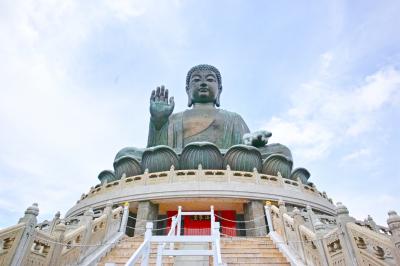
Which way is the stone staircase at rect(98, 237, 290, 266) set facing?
toward the camera

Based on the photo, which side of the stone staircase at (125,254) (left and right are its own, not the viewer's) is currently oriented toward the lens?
front

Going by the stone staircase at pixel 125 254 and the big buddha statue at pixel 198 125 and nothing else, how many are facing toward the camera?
2

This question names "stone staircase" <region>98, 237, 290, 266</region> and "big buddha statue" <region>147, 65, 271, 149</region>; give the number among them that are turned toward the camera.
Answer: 2

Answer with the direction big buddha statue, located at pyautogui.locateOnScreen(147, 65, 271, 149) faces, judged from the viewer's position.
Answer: facing the viewer

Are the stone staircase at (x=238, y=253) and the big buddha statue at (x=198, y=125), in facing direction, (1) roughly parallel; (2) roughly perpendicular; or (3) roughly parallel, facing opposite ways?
roughly parallel

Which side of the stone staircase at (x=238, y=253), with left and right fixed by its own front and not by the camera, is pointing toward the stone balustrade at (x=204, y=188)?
back

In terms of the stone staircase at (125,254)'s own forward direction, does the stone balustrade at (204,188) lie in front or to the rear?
to the rear

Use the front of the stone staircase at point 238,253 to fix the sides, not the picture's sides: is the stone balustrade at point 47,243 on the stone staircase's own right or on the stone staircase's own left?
on the stone staircase's own right
